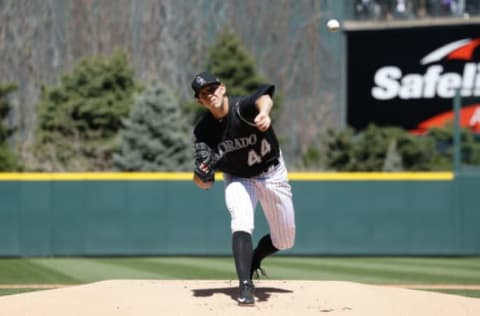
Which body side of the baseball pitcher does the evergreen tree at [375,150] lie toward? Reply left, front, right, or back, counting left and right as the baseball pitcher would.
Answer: back

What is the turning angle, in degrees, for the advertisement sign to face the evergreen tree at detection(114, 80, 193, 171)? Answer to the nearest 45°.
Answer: approximately 45° to its right

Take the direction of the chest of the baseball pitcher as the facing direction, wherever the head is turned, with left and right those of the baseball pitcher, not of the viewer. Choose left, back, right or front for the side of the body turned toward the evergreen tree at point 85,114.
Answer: back

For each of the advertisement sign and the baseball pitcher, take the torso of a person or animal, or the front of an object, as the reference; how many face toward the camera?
2

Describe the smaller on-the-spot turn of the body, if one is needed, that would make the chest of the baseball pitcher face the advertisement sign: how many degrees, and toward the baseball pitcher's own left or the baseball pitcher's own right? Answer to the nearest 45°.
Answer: approximately 180°

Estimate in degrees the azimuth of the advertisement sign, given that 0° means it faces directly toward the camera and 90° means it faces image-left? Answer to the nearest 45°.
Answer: approximately 0°

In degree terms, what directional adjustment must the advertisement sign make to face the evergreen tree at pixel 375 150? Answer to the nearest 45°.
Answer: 0° — it already faces it

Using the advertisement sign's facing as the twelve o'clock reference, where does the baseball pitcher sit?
The baseball pitcher is roughly at 12 o'clock from the advertisement sign.

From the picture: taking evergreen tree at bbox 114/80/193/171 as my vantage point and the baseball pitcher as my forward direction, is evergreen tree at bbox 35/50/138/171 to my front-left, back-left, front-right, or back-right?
back-right

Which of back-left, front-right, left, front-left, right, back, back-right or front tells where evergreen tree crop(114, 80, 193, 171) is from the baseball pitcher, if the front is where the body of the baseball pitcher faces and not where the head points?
back
